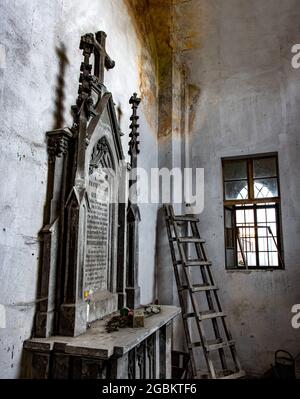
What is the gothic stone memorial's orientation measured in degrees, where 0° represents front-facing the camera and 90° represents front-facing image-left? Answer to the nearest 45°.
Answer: approximately 315°

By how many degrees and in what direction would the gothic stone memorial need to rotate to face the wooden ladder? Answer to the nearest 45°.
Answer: approximately 90° to its left
